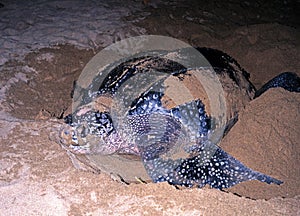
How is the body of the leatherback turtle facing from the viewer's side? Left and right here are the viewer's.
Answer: facing the viewer and to the left of the viewer
